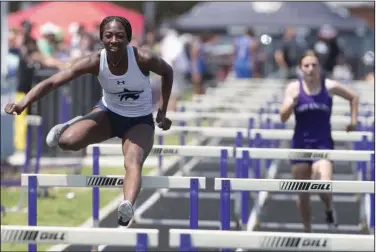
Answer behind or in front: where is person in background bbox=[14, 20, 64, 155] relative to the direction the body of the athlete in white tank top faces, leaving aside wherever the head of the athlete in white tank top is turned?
behind

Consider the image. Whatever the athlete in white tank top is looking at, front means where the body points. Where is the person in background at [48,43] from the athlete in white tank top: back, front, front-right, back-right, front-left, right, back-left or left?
back

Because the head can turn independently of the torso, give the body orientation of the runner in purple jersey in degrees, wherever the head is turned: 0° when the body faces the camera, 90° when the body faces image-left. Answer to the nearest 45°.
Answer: approximately 0°

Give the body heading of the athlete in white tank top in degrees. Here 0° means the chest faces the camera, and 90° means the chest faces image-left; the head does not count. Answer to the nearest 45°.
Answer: approximately 0°

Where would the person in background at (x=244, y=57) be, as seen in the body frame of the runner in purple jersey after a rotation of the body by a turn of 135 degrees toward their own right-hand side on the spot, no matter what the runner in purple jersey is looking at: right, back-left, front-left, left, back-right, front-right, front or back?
front-right

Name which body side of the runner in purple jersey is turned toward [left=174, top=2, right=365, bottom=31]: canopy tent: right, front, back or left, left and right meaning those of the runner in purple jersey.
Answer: back
